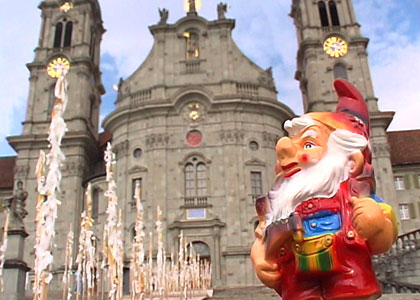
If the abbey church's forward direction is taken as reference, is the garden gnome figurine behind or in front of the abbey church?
in front

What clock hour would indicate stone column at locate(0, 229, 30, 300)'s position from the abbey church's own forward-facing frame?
The stone column is roughly at 1 o'clock from the abbey church.

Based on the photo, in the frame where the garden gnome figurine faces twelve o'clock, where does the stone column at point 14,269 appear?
The stone column is roughly at 3 o'clock from the garden gnome figurine.

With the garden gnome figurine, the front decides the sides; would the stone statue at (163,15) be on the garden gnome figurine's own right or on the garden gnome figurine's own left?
on the garden gnome figurine's own right

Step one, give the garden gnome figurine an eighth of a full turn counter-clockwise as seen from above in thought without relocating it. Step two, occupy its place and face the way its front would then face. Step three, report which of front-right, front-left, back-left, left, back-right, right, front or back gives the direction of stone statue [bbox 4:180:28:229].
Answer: back-right

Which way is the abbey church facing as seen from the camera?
toward the camera

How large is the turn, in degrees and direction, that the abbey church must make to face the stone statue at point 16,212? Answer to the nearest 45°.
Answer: approximately 45° to its right

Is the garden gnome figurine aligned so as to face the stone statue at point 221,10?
no

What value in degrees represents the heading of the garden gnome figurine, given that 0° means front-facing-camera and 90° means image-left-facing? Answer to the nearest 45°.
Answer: approximately 45°

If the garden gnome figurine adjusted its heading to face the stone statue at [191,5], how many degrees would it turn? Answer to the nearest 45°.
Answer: approximately 135° to its right

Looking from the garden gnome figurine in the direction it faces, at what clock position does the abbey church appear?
The abbey church is roughly at 4 o'clock from the garden gnome figurine.

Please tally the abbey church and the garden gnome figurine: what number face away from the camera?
0
